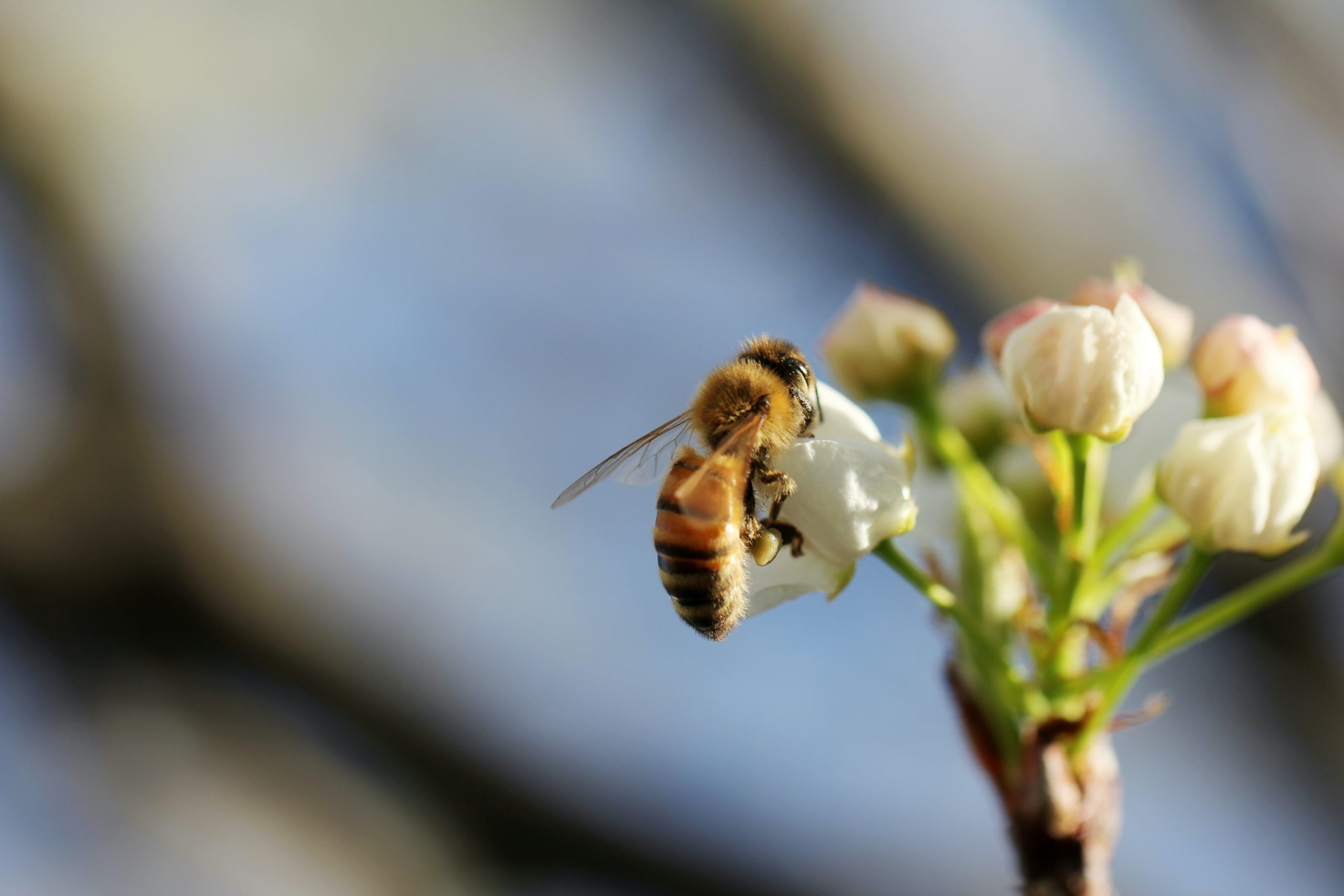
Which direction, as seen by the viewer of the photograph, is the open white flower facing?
facing to the left of the viewer

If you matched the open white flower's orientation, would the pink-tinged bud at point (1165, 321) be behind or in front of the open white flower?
behind

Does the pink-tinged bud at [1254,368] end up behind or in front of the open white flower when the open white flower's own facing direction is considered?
behind
